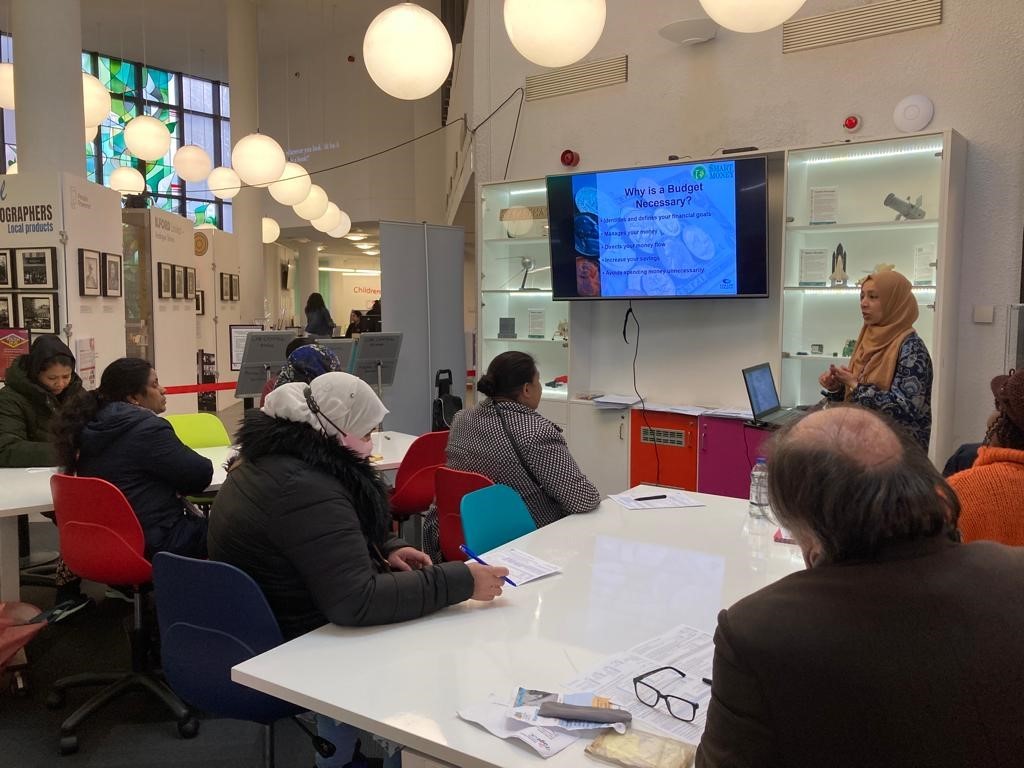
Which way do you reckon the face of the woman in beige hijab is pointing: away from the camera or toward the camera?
toward the camera

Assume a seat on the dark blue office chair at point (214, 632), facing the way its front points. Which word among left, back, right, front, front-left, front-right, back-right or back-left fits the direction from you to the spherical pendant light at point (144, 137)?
front-left

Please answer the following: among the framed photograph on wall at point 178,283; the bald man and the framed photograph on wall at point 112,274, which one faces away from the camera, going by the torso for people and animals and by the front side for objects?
the bald man

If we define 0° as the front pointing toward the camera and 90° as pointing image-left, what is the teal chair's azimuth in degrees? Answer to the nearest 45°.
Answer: approximately 225°

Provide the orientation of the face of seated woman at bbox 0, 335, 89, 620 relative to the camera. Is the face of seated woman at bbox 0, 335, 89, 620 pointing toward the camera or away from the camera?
toward the camera

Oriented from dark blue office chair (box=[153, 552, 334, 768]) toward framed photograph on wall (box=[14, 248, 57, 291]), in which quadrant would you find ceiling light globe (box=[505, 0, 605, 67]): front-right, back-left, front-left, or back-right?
front-right

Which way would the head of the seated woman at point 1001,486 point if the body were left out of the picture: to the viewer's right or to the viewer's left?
to the viewer's left

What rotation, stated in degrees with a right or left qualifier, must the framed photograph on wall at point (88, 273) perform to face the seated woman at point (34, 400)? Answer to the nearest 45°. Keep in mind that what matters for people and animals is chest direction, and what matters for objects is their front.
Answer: approximately 45° to its right

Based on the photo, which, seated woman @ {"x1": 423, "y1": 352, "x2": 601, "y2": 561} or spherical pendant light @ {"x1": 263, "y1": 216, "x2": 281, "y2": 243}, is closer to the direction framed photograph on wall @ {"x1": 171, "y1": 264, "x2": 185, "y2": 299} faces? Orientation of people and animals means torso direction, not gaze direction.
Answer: the seated woman

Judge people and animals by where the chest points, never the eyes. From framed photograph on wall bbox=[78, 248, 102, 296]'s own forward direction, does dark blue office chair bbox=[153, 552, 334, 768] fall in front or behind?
in front

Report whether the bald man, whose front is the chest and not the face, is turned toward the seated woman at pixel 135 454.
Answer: no

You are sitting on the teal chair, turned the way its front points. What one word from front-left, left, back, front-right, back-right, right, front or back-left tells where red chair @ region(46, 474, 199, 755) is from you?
back-left

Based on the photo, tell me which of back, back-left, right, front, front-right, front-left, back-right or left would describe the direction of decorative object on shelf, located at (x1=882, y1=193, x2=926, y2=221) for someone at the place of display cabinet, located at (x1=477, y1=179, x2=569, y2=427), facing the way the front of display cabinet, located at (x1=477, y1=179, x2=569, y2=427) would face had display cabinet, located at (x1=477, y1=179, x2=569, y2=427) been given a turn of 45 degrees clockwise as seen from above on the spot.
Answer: left
